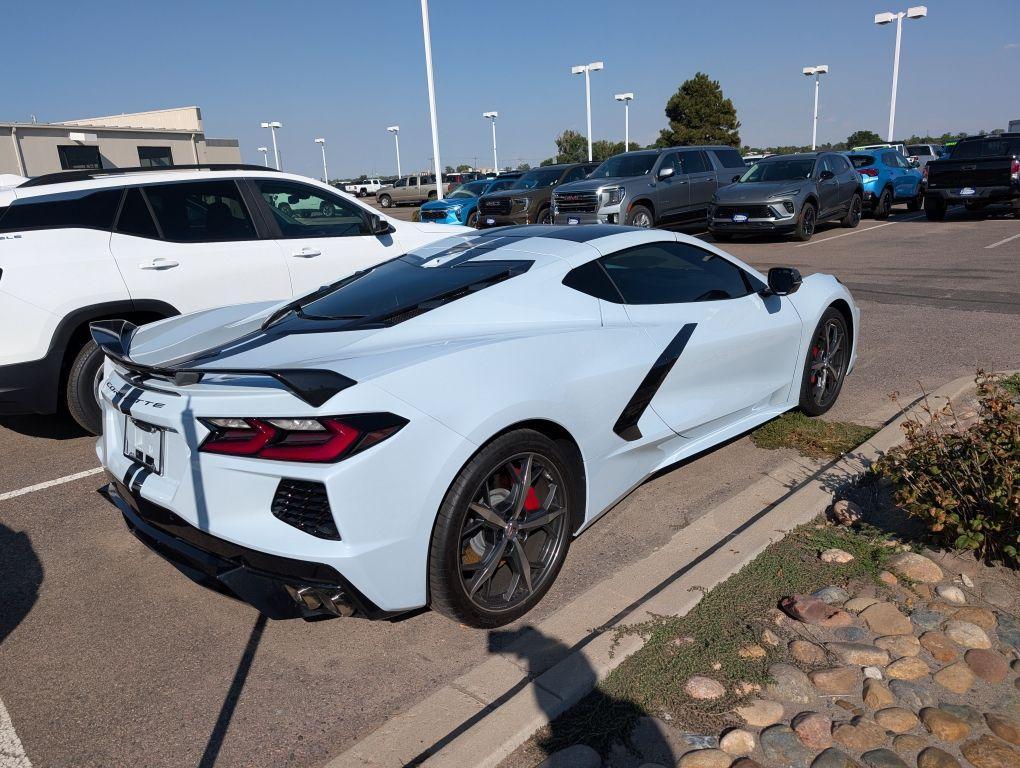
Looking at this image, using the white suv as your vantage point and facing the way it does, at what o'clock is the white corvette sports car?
The white corvette sports car is roughly at 4 o'clock from the white suv.

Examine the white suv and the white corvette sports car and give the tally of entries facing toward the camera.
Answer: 0

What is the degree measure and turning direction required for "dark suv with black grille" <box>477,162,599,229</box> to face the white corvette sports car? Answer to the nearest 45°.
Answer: approximately 45° to its left

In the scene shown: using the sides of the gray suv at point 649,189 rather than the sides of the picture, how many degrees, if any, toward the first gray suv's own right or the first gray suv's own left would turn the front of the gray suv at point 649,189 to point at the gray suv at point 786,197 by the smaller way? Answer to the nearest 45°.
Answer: approximately 135° to the first gray suv's own left

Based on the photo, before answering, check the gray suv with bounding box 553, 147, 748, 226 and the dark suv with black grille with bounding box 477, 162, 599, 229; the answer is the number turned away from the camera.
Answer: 0

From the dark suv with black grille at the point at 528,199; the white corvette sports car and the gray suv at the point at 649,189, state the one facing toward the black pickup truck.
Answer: the white corvette sports car

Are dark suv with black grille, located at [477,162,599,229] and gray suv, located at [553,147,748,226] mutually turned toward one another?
no

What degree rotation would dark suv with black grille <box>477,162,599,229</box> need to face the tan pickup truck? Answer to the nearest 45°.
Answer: approximately 135° to its right

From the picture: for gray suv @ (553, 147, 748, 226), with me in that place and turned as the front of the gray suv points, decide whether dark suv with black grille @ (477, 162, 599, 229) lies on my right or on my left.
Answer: on my right

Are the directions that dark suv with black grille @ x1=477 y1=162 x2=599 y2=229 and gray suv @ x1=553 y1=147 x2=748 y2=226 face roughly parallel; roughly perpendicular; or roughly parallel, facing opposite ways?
roughly parallel

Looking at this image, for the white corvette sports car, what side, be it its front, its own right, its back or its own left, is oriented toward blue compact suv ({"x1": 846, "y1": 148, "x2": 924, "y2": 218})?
front

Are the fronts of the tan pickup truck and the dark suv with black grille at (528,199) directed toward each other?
no

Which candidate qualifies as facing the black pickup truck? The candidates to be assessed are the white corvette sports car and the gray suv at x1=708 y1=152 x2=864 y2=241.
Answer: the white corvette sports car

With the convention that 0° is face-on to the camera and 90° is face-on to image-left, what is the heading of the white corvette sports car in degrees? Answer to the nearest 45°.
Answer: approximately 225°

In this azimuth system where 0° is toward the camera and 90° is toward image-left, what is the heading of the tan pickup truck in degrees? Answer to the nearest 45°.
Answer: approximately 45°

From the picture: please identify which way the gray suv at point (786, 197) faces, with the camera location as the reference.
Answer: facing the viewer and to the left of the viewer

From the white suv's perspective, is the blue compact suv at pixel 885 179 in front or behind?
in front

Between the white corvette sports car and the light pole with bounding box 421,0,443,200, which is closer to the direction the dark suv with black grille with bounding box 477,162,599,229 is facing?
the white corvette sports car

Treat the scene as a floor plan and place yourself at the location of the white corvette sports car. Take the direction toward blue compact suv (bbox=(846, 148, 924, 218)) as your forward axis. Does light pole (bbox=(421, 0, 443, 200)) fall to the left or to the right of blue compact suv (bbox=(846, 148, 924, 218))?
left

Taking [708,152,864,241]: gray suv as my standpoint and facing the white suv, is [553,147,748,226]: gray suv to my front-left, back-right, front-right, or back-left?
back-right

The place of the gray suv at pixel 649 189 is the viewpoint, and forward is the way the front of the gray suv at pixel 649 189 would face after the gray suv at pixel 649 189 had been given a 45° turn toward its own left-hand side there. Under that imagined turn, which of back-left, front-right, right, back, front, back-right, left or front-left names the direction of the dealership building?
back-right
